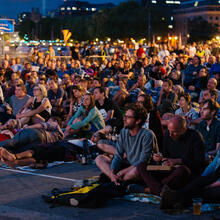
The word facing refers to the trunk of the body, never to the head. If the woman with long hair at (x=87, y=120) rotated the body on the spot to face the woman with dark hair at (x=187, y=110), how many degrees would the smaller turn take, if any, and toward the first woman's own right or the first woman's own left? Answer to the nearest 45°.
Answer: approximately 135° to the first woman's own left

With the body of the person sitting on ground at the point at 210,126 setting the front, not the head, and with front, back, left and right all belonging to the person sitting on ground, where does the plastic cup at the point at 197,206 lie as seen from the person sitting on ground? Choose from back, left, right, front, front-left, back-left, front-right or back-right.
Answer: front-left

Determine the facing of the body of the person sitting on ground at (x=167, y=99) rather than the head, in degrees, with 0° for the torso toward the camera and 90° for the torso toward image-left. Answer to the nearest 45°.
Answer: approximately 45°

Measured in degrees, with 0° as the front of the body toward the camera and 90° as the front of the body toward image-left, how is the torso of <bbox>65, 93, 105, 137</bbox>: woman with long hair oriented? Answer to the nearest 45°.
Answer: approximately 45°

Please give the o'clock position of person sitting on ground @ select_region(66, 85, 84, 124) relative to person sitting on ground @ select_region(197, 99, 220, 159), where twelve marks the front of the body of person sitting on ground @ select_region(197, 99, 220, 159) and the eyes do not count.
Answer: person sitting on ground @ select_region(66, 85, 84, 124) is roughly at 3 o'clock from person sitting on ground @ select_region(197, 99, 220, 159).

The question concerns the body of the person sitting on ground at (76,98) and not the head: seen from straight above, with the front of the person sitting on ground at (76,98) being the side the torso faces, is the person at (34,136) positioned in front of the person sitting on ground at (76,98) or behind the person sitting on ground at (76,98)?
in front

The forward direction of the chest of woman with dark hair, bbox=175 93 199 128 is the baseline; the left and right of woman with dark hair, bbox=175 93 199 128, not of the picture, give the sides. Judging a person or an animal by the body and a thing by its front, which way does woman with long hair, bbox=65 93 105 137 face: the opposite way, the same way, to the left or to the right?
the same way

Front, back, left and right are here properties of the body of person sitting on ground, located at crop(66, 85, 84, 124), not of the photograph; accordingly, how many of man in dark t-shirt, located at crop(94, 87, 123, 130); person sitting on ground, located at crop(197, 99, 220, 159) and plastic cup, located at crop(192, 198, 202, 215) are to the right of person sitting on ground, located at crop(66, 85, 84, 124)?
0

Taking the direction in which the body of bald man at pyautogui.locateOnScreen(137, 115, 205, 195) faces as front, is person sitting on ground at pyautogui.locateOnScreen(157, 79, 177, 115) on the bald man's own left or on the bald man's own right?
on the bald man's own right

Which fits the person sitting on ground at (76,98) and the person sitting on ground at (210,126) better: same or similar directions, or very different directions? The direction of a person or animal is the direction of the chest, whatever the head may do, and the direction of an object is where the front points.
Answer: same or similar directions

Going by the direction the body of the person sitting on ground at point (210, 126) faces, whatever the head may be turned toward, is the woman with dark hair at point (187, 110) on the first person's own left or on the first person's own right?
on the first person's own right

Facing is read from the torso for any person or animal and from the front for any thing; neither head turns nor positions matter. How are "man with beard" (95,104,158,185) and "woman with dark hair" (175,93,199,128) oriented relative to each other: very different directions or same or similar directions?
same or similar directions

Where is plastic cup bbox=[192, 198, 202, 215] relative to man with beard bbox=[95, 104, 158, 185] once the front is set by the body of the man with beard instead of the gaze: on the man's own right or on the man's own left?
on the man's own left

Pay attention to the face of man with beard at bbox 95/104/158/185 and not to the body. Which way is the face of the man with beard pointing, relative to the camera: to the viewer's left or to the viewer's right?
to the viewer's left

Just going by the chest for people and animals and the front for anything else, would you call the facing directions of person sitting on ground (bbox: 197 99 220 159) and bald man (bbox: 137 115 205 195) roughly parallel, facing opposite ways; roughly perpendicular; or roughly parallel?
roughly parallel

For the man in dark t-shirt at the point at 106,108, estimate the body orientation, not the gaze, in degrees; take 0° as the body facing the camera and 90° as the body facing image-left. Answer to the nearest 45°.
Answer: approximately 45°

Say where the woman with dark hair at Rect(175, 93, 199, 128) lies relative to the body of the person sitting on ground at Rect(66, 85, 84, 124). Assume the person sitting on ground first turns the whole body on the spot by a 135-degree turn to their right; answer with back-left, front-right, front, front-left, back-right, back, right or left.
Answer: back-right

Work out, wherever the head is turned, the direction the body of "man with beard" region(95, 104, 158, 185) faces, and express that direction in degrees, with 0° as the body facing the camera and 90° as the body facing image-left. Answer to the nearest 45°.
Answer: approximately 45°
